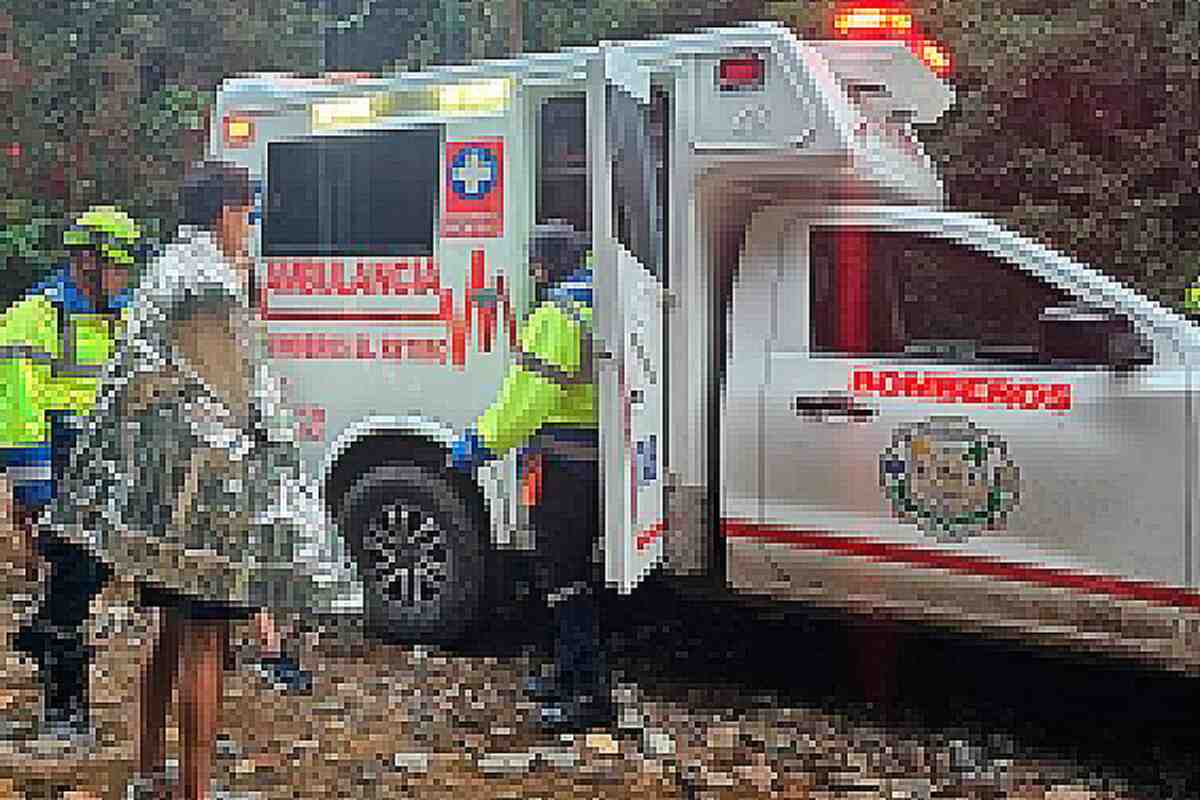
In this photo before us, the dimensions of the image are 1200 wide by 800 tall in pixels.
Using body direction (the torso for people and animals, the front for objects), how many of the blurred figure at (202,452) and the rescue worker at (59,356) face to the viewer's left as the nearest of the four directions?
0

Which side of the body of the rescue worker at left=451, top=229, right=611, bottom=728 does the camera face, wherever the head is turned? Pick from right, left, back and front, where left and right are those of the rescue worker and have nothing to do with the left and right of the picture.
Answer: left

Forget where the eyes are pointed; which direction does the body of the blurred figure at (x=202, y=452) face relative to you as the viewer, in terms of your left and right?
facing away from the viewer and to the right of the viewer

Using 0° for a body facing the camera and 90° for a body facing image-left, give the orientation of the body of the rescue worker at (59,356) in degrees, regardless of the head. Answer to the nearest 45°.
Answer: approximately 315°

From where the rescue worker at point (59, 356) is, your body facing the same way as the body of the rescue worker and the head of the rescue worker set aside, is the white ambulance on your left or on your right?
on your left

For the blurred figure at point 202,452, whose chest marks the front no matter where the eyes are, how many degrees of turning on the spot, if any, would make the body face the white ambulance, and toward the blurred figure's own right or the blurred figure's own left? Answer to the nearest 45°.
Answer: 0° — they already face it

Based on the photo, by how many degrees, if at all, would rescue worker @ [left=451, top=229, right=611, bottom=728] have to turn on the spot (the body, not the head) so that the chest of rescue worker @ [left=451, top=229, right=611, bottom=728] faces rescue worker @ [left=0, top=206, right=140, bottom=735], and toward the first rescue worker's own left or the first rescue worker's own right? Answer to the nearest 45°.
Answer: approximately 45° to the first rescue worker's own left
